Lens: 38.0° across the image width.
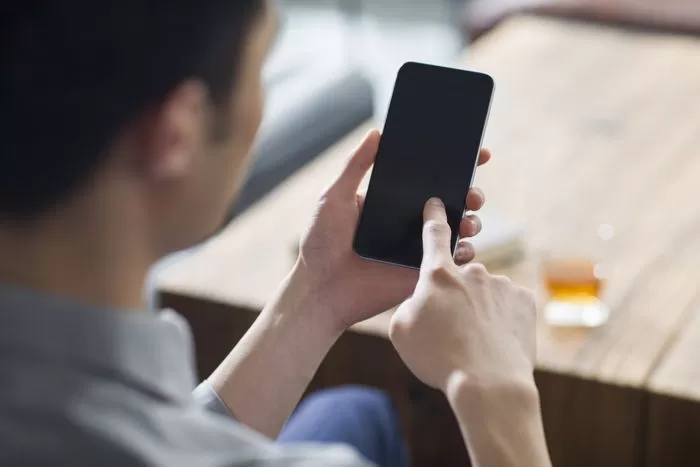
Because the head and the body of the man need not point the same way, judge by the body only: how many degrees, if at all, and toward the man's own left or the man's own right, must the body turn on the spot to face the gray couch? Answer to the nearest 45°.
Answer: approximately 45° to the man's own left

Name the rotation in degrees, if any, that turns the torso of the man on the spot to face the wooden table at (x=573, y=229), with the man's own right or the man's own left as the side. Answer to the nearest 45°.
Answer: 0° — they already face it

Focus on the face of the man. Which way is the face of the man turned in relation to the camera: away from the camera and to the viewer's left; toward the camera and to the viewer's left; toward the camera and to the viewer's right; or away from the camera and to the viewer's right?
away from the camera and to the viewer's right

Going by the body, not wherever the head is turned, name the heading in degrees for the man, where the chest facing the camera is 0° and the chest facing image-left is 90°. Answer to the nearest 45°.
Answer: approximately 225°

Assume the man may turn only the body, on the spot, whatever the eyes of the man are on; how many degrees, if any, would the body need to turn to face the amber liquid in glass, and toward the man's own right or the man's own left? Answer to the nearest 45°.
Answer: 0° — they already face it
